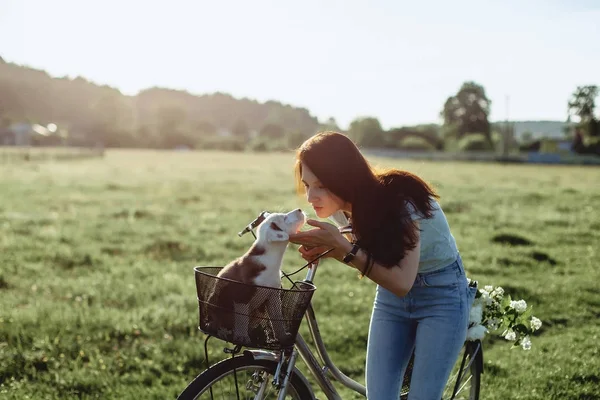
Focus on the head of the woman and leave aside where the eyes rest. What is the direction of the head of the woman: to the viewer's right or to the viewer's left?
to the viewer's left

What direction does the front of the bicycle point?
to the viewer's left

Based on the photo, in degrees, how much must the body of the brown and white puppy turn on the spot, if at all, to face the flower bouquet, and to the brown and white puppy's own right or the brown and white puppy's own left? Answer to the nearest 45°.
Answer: approximately 45° to the brown and white puppy's own left

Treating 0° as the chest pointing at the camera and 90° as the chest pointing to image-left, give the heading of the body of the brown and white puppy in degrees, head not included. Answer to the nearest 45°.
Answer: approximately 270°

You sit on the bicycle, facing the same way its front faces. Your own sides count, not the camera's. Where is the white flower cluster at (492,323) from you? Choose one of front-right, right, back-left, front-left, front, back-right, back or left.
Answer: back-right

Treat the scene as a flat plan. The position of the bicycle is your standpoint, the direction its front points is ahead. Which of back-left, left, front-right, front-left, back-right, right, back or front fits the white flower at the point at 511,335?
back-right
